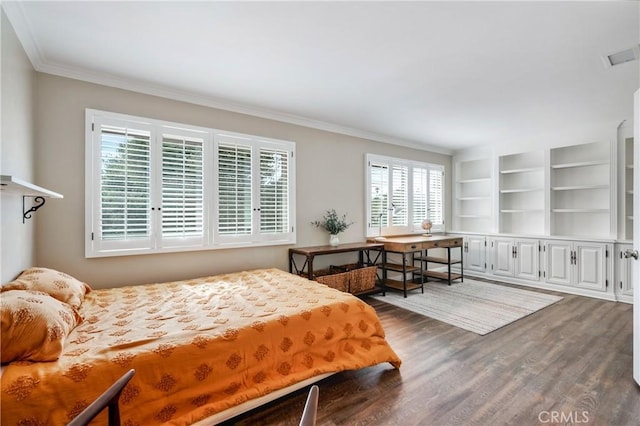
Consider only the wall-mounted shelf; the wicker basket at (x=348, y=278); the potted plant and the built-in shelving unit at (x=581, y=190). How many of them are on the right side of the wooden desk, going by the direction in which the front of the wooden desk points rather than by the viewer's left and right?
3

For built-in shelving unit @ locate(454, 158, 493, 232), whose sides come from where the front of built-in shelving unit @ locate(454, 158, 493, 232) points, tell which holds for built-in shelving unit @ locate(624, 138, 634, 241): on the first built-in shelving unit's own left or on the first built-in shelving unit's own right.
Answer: on the first built-in shelving unit's own left

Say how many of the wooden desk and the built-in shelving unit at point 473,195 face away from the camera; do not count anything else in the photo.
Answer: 0

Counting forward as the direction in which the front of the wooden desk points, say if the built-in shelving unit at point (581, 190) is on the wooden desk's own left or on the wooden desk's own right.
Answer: on the wooden desk's own left

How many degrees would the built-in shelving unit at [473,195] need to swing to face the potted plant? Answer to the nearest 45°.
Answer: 0° — it already faces it

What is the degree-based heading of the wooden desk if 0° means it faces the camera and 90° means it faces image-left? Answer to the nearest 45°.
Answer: approximately 315°

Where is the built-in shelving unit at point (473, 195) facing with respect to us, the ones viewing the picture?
facing the viewer and to the left of the viewer

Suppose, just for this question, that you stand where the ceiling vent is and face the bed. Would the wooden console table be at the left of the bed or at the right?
right

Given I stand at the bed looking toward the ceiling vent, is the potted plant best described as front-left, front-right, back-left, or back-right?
front-left

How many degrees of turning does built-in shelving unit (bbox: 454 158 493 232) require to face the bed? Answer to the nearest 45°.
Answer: approximately 45° to its left

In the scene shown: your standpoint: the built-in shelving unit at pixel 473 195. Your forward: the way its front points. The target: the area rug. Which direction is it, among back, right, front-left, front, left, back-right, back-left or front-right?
front-left

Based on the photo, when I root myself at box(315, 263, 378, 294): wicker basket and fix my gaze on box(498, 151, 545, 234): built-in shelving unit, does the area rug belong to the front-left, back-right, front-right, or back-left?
front-right

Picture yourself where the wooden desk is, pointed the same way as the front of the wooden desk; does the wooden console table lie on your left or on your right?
on your right

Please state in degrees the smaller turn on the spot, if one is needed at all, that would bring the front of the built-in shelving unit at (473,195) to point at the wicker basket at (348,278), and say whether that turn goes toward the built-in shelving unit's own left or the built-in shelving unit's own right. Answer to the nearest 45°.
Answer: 0° — it already faces it

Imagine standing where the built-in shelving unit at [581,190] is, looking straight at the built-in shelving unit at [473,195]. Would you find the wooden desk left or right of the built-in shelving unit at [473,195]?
left

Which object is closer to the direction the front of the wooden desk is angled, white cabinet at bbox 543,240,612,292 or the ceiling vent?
the ceiling vent

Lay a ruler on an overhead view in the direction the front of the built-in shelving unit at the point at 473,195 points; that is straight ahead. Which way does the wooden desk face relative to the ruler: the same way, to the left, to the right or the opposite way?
to the left
